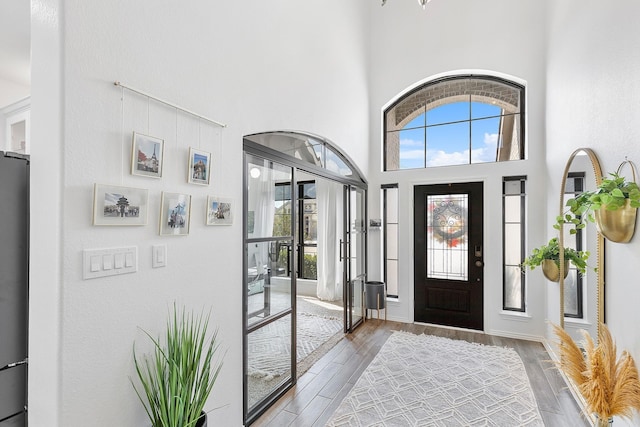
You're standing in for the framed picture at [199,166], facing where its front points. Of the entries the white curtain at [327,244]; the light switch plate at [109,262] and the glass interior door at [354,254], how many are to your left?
2

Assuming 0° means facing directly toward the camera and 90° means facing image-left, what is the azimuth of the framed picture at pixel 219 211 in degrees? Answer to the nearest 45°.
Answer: approximately 315°

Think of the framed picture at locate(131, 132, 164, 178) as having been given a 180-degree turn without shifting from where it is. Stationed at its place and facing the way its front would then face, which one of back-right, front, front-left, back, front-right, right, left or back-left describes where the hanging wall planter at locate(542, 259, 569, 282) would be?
back-right

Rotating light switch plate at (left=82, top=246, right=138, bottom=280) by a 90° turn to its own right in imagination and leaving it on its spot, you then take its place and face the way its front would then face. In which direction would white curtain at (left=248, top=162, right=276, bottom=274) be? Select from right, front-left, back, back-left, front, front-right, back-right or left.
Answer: back

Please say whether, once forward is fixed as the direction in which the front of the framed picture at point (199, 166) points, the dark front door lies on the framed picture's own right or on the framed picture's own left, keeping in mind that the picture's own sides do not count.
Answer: on the framed picture's own left

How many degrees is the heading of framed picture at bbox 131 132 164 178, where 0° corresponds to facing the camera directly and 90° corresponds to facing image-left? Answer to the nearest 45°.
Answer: approximately 315°

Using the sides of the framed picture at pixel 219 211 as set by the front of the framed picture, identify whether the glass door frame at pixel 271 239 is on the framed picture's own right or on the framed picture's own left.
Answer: on the framed picture's own left

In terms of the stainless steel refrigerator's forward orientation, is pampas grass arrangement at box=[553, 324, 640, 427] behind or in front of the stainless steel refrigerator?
in front

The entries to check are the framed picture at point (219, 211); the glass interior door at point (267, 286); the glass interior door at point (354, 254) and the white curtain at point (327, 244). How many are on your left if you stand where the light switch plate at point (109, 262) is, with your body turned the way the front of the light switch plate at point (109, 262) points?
4
